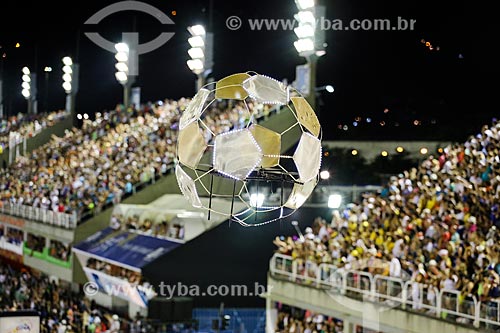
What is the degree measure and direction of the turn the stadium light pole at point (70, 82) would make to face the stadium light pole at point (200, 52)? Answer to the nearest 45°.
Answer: approximately 90° to its left

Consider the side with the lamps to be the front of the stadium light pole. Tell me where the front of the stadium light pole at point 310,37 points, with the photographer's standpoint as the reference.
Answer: facing the viewer and to the left of the viewer

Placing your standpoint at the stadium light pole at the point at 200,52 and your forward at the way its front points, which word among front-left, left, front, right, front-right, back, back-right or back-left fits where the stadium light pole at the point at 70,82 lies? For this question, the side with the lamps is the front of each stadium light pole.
right

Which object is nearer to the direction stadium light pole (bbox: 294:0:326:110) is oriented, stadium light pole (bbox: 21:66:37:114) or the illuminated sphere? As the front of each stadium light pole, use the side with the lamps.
the illuminated sphere
